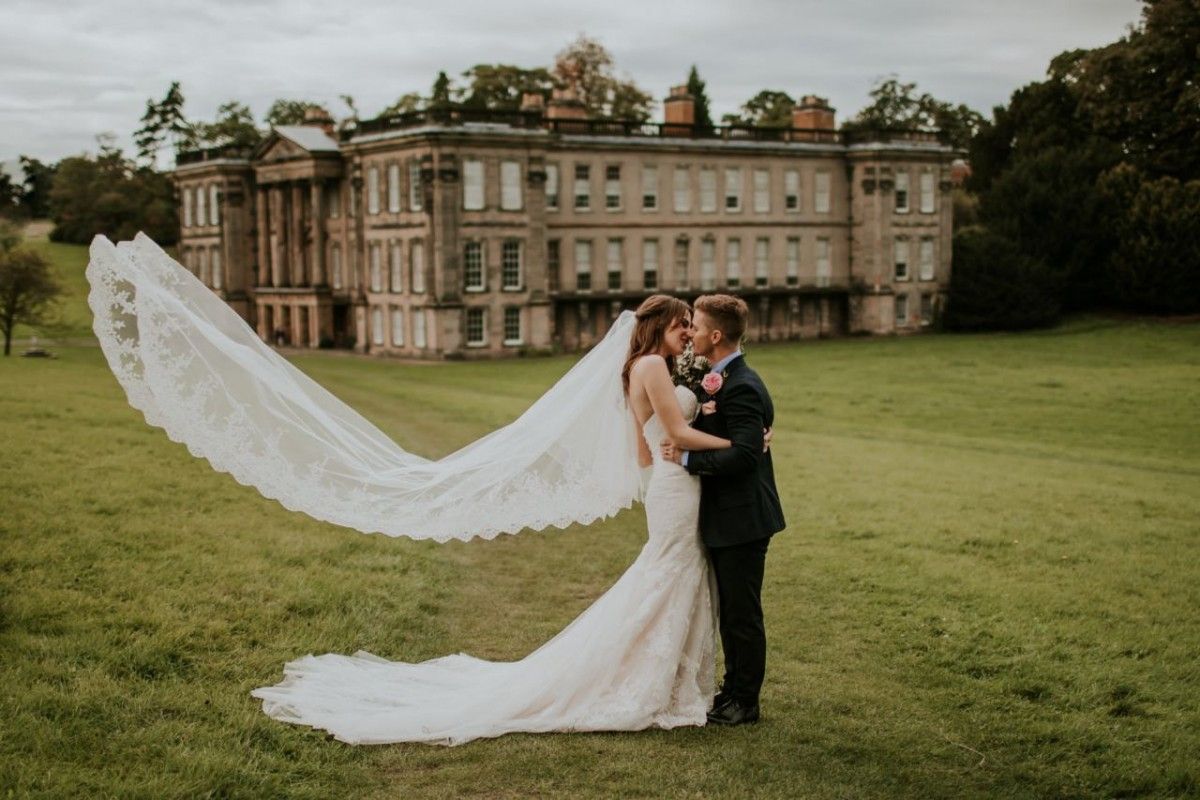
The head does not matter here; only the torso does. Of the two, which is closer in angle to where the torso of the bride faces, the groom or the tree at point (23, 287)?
the groom

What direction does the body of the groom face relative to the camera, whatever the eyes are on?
to the viewer's left

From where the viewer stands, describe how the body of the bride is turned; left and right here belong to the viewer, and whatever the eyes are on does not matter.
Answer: facing to the right of the viewer

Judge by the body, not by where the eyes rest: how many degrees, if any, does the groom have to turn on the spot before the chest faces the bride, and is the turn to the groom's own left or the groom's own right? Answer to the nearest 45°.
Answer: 0° — they already face them

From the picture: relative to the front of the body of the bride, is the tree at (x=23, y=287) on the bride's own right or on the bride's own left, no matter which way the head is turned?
on the bride's own left

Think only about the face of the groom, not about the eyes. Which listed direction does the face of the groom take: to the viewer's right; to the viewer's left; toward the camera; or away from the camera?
to the viewer's left

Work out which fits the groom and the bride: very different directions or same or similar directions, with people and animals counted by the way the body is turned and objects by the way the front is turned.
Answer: very different directions

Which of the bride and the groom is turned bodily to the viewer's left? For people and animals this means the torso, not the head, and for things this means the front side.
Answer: the groom

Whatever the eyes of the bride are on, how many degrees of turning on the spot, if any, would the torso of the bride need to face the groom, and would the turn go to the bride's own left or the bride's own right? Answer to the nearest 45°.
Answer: approximately 45° to the bride's own right

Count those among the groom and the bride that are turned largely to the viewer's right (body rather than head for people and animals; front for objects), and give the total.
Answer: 1

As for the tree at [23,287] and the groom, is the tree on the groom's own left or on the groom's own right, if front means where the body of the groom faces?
on the groom's own right

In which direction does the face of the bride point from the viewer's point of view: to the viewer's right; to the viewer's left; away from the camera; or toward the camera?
to the viewer's right

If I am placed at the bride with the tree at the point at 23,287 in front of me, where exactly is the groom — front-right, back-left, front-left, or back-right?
back-right
